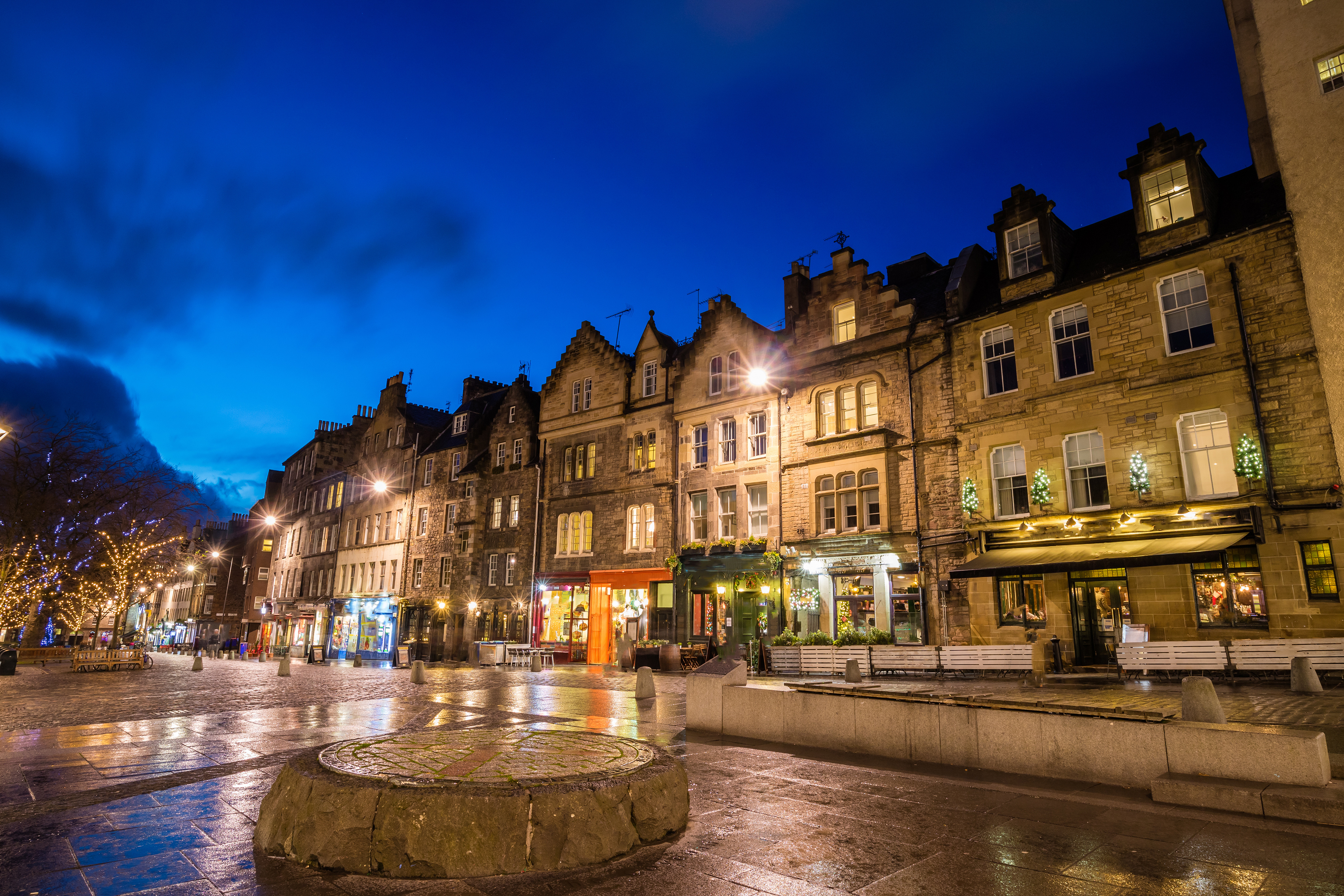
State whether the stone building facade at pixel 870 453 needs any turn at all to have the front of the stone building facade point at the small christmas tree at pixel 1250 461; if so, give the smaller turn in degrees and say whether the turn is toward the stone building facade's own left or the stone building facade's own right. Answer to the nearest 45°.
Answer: approximately 90° to the stone building facade's own left

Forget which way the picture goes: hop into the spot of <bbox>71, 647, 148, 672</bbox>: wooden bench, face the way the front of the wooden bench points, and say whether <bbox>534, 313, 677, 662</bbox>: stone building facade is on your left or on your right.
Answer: on your left

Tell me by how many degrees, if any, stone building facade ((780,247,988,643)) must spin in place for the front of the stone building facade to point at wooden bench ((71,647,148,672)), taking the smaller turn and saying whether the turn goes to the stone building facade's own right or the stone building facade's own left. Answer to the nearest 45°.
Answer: approximately 45° to the stone building facade's own right

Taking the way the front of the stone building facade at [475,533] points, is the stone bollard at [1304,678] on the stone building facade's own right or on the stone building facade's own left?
on the stone building facade's own left

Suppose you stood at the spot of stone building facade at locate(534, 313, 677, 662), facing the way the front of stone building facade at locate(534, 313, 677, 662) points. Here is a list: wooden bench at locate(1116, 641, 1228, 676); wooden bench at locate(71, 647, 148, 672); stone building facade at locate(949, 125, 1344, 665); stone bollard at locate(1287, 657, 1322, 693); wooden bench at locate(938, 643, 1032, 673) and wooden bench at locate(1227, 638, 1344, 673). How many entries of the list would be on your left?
5

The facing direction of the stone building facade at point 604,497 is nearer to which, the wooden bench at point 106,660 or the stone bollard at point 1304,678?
the wooden bench

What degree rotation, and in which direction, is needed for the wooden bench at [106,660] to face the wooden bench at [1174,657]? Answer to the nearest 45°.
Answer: approximately 45° to its left

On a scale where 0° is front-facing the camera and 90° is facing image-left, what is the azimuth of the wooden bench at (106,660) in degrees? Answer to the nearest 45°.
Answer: approximately 0°
